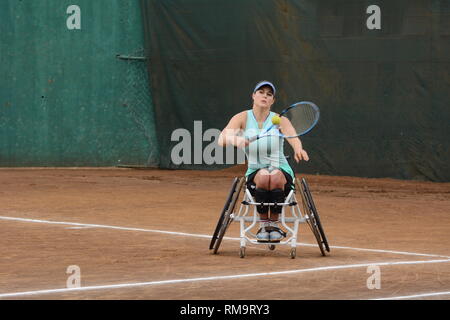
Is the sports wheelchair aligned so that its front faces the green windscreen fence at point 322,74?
no

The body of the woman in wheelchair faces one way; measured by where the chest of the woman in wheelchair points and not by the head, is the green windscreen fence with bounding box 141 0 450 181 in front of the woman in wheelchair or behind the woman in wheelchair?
behind

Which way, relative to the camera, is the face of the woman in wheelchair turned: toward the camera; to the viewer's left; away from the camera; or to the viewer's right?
toward the camera

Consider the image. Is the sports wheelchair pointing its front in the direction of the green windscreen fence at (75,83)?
no

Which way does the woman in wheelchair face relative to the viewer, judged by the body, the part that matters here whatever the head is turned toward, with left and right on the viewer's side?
facing the viewer

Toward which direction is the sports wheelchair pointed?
toward the camera

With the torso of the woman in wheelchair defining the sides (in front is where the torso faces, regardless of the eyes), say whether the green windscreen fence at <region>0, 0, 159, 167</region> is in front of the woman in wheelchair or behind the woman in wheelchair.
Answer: behind

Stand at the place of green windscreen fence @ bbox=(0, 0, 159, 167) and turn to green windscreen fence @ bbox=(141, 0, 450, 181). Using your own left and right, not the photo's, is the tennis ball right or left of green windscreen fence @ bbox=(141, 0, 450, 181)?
right
